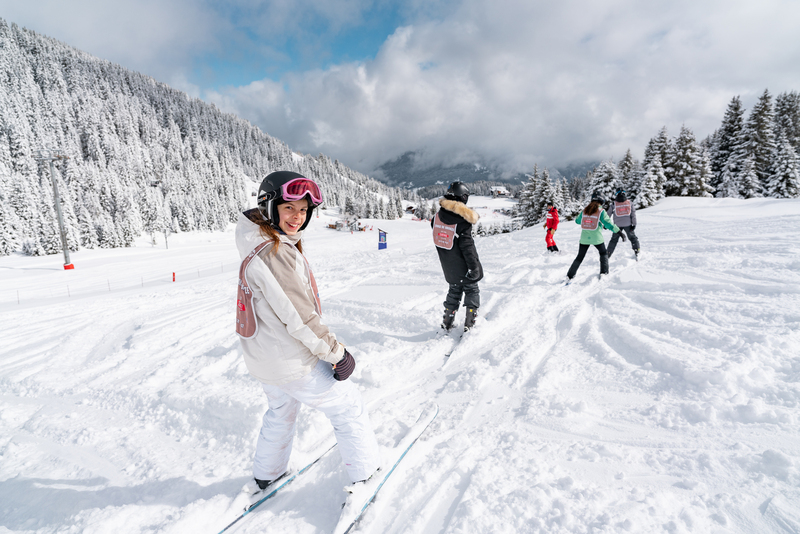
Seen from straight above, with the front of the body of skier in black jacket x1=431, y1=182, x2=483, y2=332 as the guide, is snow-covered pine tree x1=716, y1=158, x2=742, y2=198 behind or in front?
in front

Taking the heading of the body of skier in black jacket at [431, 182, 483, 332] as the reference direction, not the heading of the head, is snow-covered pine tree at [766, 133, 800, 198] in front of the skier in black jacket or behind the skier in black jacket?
in front

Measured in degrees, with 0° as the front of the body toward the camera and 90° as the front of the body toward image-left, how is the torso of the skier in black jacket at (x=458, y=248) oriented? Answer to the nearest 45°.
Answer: approximately 225°

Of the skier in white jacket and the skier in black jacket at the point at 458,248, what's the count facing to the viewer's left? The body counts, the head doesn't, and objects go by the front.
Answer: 0

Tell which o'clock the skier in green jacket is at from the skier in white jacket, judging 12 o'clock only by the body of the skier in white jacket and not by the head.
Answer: The skier in green jacket is roughly at 11 o'clock from the skier in white jacket.

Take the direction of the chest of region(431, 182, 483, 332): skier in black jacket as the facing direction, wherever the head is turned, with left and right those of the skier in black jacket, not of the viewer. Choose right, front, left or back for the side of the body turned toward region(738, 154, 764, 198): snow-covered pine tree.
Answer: front

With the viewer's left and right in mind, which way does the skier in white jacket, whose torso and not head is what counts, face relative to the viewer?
facing to the right of the viewer

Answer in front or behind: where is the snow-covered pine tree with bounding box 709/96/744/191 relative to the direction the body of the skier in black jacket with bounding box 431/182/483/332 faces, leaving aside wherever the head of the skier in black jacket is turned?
in front

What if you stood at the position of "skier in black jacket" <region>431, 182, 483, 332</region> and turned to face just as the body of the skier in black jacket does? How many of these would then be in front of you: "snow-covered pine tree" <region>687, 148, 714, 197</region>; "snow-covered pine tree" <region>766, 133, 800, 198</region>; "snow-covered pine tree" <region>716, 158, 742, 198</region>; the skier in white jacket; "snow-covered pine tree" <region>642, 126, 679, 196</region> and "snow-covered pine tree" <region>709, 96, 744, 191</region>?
5
